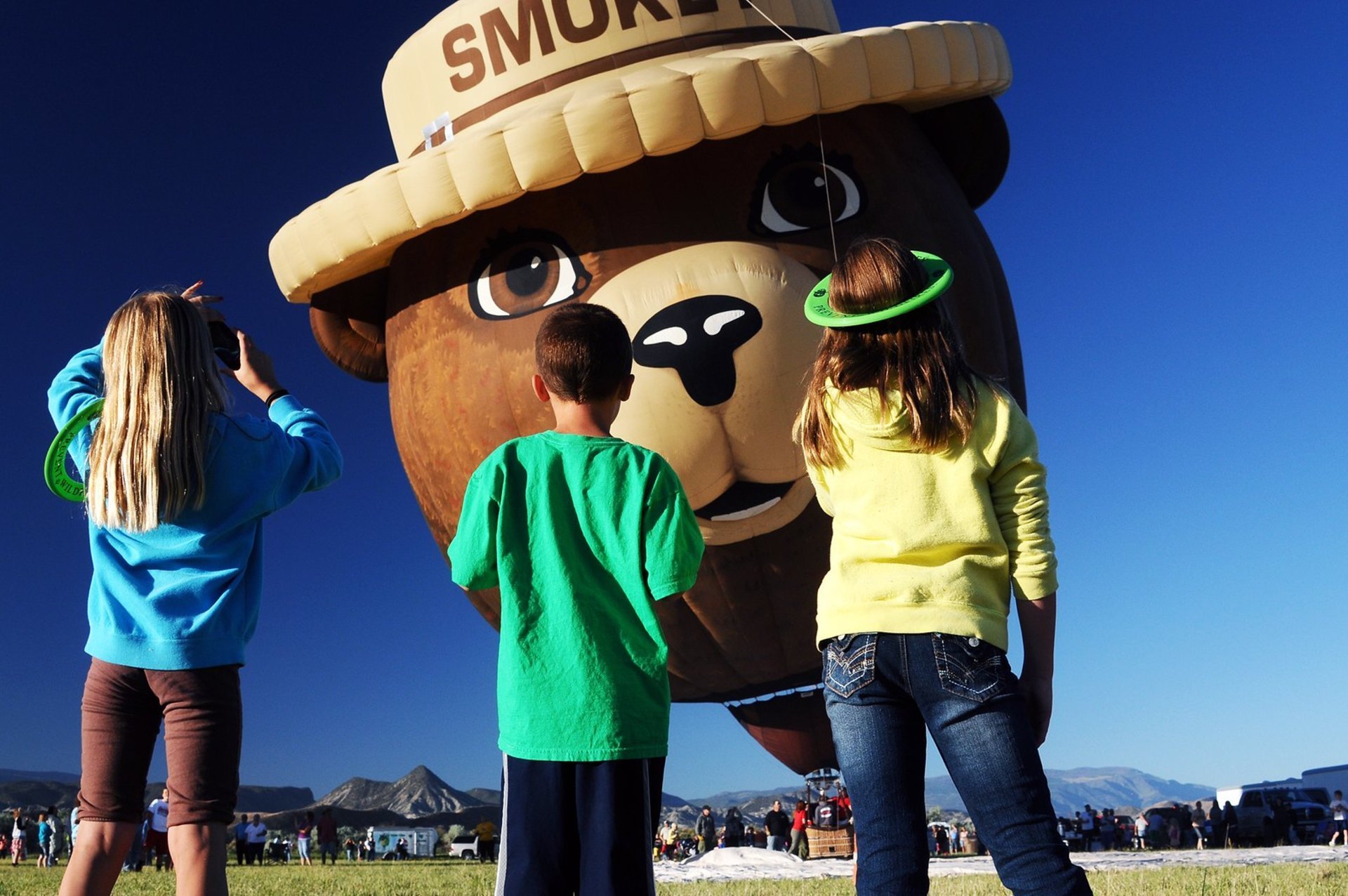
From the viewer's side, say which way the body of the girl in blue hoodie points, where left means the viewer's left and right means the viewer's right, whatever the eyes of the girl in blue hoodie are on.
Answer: facing away from the viewer and to the right of the viewer

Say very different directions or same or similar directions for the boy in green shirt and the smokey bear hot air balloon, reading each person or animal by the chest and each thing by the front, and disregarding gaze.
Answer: very different directions

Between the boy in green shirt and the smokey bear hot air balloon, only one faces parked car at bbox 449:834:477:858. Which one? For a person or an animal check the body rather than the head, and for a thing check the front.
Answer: the boy in green shirt

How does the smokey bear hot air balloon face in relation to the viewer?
toward the camera

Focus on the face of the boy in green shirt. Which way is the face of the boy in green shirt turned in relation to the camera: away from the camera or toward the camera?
away from the camera

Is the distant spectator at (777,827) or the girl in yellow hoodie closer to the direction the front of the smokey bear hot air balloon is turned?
the girl in yellow hoodie

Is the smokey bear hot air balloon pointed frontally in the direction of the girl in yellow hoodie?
yes

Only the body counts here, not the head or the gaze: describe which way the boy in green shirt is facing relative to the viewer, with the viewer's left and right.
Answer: facing away from the viewer

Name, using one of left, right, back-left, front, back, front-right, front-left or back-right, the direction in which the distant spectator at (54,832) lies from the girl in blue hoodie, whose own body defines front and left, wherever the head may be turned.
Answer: front-left

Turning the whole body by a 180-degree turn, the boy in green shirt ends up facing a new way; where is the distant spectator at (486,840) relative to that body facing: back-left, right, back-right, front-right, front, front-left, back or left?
back

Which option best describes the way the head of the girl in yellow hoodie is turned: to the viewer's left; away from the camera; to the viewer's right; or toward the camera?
away from the camera
